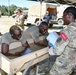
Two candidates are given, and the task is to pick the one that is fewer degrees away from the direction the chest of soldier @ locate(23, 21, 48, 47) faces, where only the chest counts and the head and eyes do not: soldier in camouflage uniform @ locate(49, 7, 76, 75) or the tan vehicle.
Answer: the soldier in camouflage uniform

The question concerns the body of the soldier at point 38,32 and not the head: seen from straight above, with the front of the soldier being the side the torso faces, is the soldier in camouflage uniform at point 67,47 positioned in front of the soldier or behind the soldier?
in front

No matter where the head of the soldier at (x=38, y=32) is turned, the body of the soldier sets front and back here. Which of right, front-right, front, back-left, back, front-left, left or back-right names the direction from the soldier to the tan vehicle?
back-left

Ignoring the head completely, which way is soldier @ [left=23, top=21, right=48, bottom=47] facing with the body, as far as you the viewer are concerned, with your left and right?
facing the viewer and to the right of the viewer
